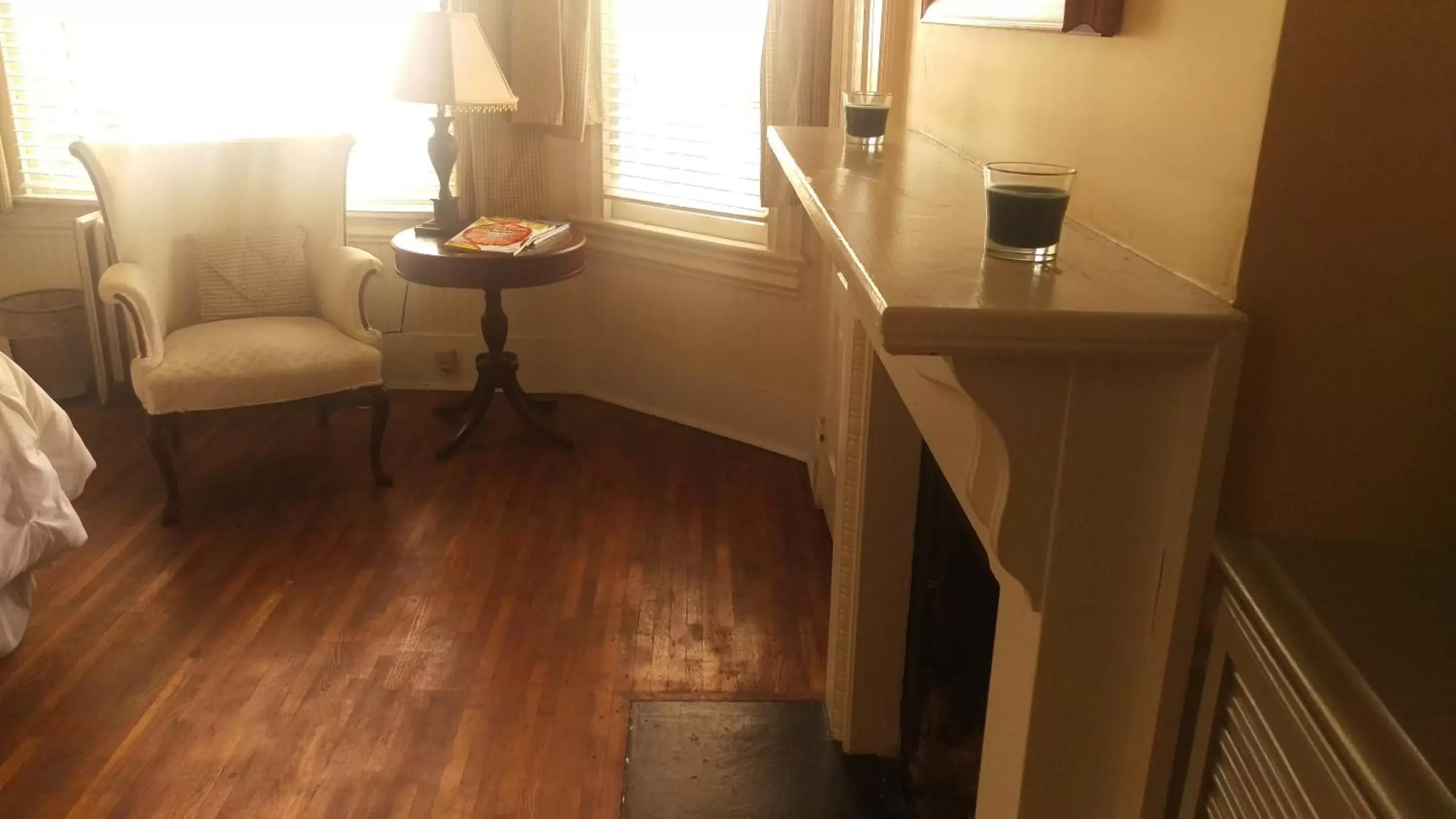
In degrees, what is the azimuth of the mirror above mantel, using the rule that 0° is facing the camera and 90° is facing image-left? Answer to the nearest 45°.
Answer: approximately 45°

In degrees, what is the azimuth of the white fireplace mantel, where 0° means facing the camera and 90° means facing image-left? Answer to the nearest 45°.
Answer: approximately 90°

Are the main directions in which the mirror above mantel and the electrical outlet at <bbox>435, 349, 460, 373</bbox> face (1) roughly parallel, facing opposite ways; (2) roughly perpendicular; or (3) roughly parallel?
roughly perpendicular

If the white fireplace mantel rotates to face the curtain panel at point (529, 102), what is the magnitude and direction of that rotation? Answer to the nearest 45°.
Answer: approximately 45° to its right

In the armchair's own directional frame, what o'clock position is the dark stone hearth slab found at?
The dark stone hearth slab is roughly at 11 o'clock from the armchair.

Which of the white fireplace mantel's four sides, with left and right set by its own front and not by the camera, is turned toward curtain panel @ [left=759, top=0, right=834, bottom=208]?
right

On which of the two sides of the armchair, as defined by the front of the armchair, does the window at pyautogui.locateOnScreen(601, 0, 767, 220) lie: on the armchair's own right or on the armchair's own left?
on the armchair's own left

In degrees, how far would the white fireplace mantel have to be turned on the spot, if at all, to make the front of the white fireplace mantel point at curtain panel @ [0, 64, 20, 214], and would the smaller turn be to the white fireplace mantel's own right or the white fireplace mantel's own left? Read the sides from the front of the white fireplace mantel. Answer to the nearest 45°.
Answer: approximately 45° to the white fireplace mantel's own right

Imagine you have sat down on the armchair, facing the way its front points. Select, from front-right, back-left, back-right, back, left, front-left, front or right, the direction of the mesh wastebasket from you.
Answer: back-right

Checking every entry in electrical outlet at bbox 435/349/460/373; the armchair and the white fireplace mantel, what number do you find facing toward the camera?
2

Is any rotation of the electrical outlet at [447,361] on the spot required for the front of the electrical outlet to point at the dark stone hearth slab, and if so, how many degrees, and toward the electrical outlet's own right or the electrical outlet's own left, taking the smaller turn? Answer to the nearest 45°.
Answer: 0° — it already faces it
